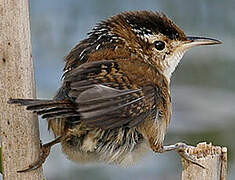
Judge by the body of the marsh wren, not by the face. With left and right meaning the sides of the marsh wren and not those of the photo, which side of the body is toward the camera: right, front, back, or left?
right
